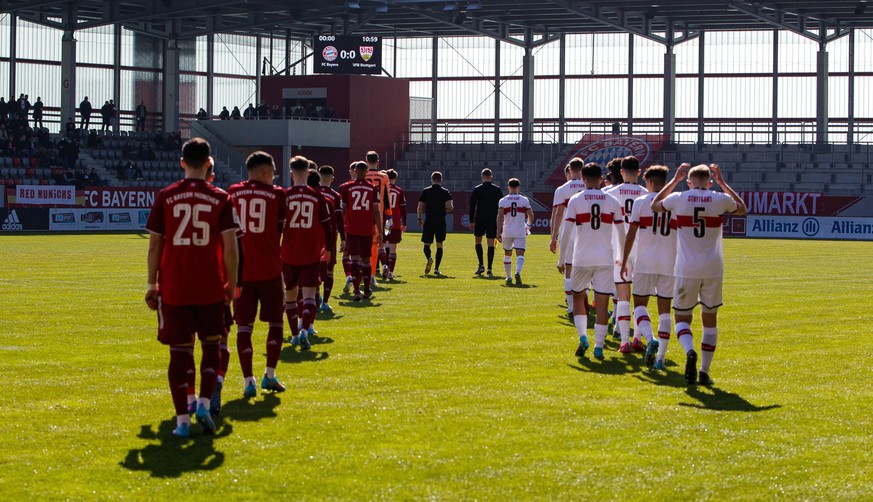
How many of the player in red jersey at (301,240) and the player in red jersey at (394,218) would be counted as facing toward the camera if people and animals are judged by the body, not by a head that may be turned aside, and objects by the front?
0

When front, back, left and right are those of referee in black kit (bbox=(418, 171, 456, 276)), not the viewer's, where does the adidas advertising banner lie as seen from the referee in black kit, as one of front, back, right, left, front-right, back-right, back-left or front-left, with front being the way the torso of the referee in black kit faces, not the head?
front-left

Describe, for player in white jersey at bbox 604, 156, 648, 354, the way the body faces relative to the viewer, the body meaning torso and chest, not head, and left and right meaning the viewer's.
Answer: facing away from the viewer

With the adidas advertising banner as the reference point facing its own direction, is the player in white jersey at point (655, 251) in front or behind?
in front

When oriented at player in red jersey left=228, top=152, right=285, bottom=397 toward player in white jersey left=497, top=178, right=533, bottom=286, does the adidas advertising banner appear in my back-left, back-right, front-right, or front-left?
front-left

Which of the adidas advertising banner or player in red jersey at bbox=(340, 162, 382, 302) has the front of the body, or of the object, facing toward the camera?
the adidas advertising banner

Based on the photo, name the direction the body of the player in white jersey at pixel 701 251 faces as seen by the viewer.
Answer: away from the camera

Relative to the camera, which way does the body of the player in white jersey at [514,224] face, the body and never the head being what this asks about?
away from the camera

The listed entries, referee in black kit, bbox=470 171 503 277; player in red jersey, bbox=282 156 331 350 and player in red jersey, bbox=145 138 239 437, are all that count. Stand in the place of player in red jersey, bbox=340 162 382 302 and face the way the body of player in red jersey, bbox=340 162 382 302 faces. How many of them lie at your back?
2

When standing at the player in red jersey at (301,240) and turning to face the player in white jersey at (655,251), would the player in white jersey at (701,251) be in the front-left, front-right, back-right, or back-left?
front-right

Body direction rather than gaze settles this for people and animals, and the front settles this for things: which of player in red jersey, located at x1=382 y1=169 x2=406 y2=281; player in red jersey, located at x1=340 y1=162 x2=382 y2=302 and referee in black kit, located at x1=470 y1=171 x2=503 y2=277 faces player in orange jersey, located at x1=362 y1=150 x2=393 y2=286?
player in red jersey, located at x1=340 y1=162 x2=382 y2=302

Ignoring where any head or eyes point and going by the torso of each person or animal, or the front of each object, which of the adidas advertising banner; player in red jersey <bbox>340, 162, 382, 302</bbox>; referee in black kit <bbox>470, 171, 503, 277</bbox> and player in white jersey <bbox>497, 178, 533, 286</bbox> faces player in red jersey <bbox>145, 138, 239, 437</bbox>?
the adidas advertising banner

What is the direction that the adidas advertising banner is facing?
toward the camera

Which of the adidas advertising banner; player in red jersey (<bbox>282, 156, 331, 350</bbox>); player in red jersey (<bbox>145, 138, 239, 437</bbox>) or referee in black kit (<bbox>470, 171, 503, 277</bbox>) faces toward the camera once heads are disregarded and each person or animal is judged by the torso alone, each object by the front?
the adidas advertising banner

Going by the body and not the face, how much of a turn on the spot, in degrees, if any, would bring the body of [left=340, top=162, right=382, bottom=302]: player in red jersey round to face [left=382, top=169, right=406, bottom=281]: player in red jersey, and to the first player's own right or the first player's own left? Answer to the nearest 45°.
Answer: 0° — they already face them

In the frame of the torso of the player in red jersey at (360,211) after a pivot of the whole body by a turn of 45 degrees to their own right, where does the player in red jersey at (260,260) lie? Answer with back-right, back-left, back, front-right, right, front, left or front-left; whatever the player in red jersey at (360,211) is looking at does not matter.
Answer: back-right

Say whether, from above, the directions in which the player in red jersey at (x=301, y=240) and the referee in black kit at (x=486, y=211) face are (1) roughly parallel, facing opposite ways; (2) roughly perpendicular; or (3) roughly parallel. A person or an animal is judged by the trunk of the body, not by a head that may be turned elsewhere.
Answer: roughly parallel

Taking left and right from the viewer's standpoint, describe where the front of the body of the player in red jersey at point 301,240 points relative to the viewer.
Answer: facing away from the viewer

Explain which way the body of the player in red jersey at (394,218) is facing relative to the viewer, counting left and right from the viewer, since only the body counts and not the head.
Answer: facing away from the viewer

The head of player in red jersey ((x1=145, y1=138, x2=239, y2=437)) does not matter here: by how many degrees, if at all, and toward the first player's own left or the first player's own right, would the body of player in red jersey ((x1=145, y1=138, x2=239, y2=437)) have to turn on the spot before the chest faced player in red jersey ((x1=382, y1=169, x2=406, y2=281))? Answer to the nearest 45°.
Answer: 0° — they already face them
